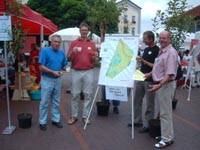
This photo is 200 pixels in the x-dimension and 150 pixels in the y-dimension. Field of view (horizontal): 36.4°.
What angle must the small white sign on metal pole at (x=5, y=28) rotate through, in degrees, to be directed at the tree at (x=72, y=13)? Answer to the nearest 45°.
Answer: approximately 180°

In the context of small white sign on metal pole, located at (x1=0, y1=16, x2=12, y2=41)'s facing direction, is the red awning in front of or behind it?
behind

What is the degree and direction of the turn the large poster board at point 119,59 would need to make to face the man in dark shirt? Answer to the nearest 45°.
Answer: approximately 90° to its left

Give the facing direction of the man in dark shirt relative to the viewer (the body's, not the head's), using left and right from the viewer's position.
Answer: facing the viewer and to the left of the viewer

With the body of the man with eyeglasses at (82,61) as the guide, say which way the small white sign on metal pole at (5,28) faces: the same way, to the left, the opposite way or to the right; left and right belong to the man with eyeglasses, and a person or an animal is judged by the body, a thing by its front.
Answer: the same way

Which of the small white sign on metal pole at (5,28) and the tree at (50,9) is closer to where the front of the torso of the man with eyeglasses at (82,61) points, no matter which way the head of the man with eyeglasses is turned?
the small white sign on metal pole

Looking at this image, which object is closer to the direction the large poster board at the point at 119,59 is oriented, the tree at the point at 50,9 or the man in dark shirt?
the man in dark shirt

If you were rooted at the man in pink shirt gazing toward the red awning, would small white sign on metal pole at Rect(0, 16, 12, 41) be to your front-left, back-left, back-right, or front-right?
front-left

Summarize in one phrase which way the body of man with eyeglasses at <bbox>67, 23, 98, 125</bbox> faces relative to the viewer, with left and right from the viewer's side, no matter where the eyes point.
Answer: facing the viewer

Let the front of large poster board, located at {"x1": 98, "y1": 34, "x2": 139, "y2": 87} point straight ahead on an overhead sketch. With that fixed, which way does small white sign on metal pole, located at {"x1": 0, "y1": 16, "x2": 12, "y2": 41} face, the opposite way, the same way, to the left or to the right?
the same way

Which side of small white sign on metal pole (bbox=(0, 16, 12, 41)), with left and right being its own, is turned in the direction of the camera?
front

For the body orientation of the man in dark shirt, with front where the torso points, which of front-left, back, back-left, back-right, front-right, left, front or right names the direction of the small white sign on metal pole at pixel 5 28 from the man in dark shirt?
front-right

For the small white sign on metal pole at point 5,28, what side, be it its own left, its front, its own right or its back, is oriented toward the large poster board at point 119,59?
left

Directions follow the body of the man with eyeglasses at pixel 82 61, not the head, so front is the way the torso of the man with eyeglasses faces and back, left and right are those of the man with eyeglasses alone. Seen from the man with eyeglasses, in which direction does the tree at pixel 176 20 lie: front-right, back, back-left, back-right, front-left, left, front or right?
back-left

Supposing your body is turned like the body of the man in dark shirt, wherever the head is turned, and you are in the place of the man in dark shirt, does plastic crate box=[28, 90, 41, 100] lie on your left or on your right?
on your right

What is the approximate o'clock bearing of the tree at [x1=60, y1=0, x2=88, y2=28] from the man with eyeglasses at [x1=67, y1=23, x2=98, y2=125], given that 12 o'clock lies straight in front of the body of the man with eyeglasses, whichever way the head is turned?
The tree is roughly at 6 o'clock from the man with eyeglasses.
